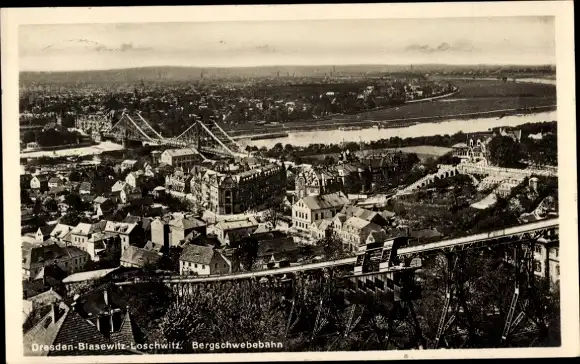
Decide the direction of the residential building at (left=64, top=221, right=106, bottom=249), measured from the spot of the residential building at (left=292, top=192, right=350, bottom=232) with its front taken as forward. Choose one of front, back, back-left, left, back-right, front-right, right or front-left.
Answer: front-right

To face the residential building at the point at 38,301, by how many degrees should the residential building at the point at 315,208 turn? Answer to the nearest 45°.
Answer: approximately 45° to its right

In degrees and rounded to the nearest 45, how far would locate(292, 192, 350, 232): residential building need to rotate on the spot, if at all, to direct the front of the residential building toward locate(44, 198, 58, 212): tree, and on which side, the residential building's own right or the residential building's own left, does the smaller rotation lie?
approximately 45° to the residential building's own right

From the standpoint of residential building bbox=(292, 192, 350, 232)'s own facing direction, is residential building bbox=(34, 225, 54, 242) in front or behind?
in front

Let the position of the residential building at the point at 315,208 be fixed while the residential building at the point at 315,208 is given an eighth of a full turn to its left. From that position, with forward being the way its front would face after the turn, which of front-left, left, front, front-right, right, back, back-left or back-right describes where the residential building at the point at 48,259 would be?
right
